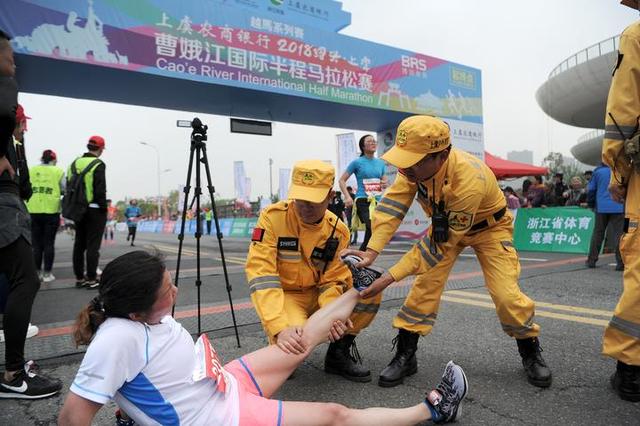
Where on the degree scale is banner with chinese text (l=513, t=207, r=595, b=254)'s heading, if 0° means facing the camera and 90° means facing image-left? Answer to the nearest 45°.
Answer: approximately 0°

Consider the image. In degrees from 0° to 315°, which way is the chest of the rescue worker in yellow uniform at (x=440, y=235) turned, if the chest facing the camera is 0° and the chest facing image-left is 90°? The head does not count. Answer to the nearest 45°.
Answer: approximately 45°

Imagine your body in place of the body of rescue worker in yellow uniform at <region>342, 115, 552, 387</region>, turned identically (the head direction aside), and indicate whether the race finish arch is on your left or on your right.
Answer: on your right

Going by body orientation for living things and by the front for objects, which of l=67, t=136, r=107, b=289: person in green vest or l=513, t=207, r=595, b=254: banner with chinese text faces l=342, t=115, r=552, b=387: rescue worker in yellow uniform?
the banner with chinese text

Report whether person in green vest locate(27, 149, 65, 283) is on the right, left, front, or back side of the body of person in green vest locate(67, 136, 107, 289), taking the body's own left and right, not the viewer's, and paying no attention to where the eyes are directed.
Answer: left

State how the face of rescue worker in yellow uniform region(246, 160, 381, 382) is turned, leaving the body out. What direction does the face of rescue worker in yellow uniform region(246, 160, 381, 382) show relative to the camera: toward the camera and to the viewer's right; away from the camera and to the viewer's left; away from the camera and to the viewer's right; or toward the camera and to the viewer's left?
toward the camera and to the viewer's left

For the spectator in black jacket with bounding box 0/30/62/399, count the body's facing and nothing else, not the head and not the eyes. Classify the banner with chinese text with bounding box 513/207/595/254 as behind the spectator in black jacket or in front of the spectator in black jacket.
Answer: in front

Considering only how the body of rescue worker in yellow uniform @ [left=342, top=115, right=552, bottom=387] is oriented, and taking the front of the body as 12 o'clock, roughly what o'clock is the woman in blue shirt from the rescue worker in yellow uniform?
The woman in blue shirt is roughly at 4 o'clock from the rescue worker in yellow uniform.

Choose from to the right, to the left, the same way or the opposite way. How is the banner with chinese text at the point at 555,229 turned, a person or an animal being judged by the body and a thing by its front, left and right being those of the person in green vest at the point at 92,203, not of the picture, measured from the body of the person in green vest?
the opposite way

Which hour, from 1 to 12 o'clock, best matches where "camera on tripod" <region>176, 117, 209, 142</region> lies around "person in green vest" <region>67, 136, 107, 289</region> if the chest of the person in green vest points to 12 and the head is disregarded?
The camera on tripod is roughly at 4 o'clock from the person in green vest.

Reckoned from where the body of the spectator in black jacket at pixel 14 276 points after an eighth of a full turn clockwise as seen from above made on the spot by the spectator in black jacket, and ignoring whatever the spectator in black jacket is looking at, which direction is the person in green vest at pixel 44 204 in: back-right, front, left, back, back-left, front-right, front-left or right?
back-left

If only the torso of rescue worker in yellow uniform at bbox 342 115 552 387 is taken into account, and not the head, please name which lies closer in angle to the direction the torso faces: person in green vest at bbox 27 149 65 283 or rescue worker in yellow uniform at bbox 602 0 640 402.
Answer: the person in green vest

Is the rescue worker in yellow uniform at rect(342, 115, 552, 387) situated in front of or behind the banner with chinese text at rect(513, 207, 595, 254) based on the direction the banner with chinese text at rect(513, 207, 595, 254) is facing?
in front

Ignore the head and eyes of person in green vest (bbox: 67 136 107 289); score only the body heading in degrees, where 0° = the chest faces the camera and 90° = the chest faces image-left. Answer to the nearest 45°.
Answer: approximately 225°
